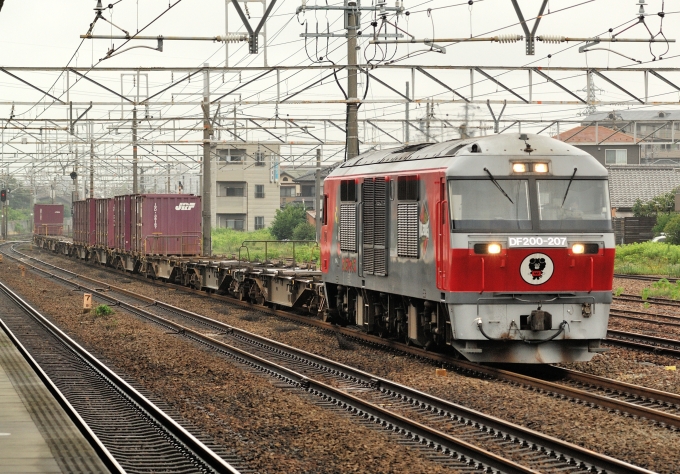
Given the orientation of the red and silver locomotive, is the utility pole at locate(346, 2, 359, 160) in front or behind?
behind

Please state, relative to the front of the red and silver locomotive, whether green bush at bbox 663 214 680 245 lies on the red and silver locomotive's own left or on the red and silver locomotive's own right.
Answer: on the red and silver locomotive's own left

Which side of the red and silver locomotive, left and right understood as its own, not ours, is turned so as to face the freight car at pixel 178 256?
back

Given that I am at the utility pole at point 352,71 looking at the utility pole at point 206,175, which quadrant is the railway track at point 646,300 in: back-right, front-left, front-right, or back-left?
back-right

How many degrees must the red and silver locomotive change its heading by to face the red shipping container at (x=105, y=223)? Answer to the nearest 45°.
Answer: approximately 180°

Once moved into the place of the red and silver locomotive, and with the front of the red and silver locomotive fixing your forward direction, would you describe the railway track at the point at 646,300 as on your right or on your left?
on your left

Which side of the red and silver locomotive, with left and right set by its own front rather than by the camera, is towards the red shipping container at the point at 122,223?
back

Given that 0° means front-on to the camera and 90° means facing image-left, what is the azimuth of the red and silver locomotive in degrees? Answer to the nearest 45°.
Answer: approximately 315°

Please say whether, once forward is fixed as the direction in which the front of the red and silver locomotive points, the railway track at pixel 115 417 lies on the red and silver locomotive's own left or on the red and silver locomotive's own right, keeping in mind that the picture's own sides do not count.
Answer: on the red and silver locomotive's own right

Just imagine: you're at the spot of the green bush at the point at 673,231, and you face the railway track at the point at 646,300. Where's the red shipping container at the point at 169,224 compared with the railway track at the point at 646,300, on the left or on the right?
right
